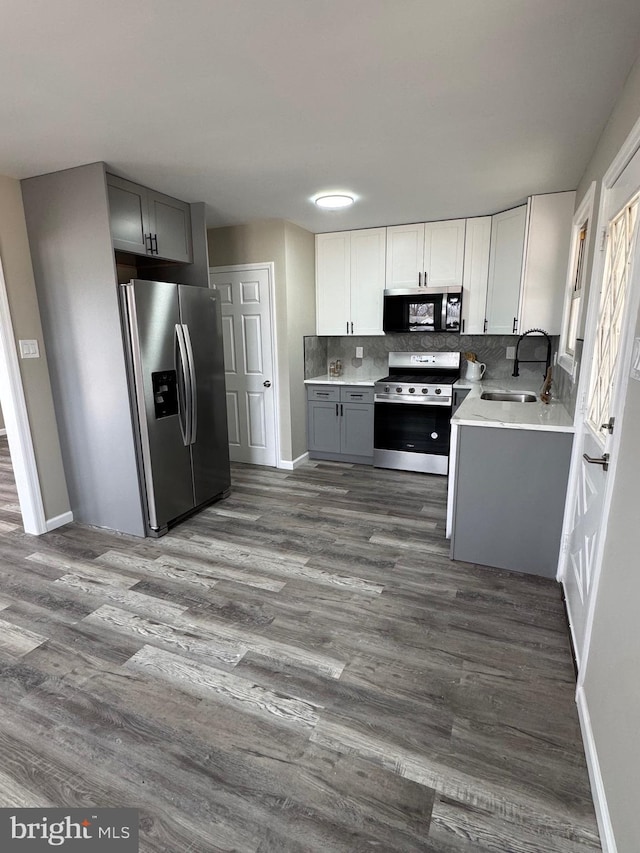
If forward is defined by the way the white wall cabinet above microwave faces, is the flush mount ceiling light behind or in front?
in front

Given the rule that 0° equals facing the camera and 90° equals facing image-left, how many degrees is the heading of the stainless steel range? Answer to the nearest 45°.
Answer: approximately 0°

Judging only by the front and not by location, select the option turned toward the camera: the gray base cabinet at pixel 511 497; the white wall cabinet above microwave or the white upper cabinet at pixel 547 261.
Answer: the white wall cabinet above microwave

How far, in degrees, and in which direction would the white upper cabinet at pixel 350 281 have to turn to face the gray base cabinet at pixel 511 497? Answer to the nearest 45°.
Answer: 0° — it already faces it

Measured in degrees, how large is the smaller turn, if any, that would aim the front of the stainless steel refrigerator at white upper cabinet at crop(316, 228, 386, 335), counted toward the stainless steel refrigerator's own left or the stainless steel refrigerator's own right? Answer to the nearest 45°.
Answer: approximately 90° to the stainless steel refrigerator's own left

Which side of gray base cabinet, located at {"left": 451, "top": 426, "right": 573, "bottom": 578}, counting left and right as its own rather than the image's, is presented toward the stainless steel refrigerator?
front

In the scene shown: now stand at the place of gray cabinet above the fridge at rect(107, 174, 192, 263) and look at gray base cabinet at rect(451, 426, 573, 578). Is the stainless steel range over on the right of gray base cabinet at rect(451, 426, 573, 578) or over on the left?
left

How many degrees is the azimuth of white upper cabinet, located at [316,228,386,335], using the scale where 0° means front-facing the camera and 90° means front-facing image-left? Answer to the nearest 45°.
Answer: approximately 0°

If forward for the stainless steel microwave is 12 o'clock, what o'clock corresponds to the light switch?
The light switch is roughly at 2 o'clock from the stainless steel microwave.

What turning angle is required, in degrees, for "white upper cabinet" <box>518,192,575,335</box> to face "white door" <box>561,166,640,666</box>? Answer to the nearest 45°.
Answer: approximately 90° to its left

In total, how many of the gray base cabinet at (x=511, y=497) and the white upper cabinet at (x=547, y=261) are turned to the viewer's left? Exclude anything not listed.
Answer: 2

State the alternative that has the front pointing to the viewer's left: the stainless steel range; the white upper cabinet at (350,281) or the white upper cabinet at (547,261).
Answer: the white upper cabinet at (547,261)

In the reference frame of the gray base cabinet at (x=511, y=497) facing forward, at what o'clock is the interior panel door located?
The interior panel door is roughly at 1 o'clock from the gray base cabinet.

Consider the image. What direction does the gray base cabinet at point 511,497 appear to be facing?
to the viewer's left

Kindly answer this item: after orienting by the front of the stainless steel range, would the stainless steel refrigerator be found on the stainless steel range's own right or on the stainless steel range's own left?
on the stainless steel range's own right

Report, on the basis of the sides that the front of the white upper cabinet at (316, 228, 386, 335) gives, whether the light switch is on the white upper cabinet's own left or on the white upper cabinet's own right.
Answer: on the white upper cabinet's own right

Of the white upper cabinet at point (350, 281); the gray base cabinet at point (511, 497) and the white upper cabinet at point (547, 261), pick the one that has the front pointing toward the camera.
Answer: the white upper cabinet at point (350, 281)

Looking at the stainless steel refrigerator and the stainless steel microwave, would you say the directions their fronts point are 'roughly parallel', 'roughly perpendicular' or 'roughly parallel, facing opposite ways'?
roughly perpendicular
